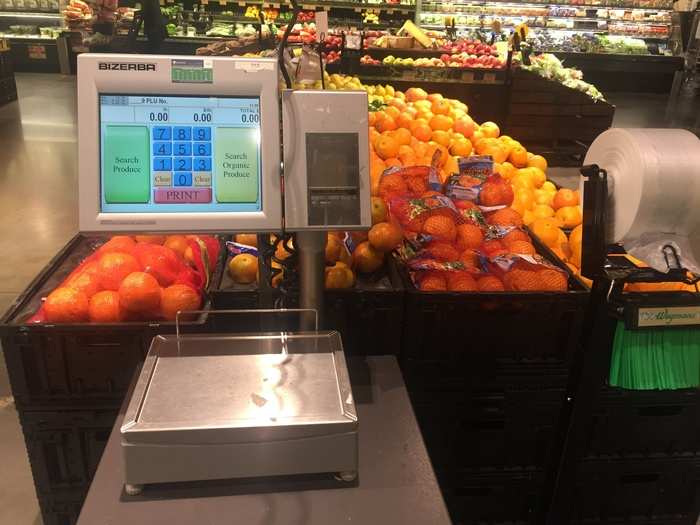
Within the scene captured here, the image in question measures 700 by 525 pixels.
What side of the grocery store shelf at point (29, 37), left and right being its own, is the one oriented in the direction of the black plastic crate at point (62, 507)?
front

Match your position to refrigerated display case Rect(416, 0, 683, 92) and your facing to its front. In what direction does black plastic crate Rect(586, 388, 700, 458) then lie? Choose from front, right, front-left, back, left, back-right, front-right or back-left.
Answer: front

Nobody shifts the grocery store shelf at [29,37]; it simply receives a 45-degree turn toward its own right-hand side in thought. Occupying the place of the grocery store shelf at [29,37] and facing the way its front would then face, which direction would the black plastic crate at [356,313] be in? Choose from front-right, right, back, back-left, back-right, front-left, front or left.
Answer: front-left

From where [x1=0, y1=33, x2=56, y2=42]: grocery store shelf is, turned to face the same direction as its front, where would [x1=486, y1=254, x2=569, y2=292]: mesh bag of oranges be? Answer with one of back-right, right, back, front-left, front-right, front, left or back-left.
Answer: front

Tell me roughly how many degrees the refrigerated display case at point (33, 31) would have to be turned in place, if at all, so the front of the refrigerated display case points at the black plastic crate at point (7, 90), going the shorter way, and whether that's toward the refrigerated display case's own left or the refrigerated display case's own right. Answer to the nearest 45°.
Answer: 0° — it already faces it

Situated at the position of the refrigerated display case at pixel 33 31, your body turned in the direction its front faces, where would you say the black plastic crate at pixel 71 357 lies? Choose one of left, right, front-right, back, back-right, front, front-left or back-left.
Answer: front

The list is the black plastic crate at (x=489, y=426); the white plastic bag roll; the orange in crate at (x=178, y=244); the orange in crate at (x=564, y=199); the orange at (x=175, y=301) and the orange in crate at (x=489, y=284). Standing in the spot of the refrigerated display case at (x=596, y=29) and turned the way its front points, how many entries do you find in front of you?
6

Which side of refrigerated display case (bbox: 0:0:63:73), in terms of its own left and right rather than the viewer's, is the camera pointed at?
front

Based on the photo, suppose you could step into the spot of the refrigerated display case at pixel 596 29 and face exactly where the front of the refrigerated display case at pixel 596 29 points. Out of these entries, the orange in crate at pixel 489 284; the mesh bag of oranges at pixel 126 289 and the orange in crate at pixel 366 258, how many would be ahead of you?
3

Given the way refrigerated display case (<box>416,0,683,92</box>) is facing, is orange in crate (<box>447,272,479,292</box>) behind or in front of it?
in front

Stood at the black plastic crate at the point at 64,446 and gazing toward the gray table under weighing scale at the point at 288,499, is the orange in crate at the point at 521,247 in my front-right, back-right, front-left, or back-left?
front-left

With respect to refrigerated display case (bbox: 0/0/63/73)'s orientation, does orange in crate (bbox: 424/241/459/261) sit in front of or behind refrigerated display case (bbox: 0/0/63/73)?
in front

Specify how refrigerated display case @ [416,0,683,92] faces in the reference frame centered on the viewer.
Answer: facing the viewer

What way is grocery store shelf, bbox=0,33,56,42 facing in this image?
toward the camera

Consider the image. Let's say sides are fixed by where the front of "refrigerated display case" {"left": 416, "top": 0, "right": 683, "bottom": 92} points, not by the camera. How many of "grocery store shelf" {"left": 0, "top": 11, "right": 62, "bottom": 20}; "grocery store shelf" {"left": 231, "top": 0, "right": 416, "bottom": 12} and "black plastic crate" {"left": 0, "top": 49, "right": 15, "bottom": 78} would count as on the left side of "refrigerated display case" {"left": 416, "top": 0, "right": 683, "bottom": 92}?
0

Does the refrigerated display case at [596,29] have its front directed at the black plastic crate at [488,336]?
yes
